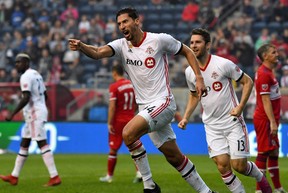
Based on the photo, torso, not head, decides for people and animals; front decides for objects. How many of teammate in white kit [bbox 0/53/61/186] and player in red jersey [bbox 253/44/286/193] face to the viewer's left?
1

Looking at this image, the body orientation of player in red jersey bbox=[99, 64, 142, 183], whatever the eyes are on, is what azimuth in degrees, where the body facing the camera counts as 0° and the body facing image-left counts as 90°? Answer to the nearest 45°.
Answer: approximately 135°

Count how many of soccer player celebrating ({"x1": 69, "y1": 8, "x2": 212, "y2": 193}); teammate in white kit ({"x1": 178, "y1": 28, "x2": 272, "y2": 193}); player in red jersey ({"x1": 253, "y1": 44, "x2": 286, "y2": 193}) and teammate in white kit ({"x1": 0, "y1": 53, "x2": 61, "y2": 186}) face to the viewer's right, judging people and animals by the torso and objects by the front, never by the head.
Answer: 1

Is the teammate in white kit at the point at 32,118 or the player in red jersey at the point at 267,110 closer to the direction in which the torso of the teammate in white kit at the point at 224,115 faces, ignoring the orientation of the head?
the teammate in white kit

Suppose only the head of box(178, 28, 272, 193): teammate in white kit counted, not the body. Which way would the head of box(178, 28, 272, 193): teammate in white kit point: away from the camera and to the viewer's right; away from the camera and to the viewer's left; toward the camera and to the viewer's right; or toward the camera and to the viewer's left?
toward the camera and to the viewer's left

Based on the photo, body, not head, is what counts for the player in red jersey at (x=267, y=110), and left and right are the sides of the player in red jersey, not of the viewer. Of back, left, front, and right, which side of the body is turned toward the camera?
right

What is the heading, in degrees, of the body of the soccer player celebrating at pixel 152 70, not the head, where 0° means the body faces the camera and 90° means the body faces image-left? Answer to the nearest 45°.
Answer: approximately 45°
